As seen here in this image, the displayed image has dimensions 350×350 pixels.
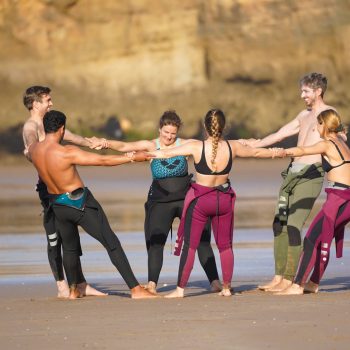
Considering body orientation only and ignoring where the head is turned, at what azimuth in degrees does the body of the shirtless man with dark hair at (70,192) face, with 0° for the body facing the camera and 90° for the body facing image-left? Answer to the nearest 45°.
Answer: approximately 225°

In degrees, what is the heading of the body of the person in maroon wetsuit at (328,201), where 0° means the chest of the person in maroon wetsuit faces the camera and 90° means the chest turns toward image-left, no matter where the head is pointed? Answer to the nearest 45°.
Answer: approximately 90°

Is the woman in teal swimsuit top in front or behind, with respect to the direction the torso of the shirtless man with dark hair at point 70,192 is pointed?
in front

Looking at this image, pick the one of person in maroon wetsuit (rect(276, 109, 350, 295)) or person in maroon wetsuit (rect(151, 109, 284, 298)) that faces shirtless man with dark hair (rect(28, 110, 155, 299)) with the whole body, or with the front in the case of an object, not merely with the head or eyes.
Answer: person in maroon wetsuit (rect(276, 109, 350, 295))

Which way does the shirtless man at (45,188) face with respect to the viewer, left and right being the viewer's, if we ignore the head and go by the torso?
facing to the right of the viewer

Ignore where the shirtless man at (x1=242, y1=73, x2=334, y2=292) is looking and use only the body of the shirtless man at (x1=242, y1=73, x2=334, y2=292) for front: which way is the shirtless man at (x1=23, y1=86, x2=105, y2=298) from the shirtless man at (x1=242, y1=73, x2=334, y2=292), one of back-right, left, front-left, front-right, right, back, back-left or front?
front-right

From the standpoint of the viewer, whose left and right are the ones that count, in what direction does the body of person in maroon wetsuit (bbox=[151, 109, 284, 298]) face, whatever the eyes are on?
facing away from the viewer

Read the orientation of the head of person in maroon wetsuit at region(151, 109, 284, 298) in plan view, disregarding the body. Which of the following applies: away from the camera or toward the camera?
away from the camera

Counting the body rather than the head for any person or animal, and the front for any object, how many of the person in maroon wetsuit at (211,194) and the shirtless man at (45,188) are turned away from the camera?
1

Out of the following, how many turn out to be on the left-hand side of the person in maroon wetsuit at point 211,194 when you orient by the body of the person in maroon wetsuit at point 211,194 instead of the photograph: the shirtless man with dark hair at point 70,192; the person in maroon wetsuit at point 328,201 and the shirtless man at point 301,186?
1

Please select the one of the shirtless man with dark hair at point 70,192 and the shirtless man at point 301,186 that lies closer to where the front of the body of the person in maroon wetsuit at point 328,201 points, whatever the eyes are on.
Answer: the shirtless man with dark hair

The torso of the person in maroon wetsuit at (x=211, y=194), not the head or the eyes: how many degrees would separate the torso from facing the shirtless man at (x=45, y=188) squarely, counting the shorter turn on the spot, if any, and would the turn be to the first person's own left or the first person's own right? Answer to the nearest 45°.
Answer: approximately 90° to the first person's own left

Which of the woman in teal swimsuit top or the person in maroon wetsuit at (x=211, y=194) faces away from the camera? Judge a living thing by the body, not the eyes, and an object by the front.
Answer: the person in maroon wetsuit
